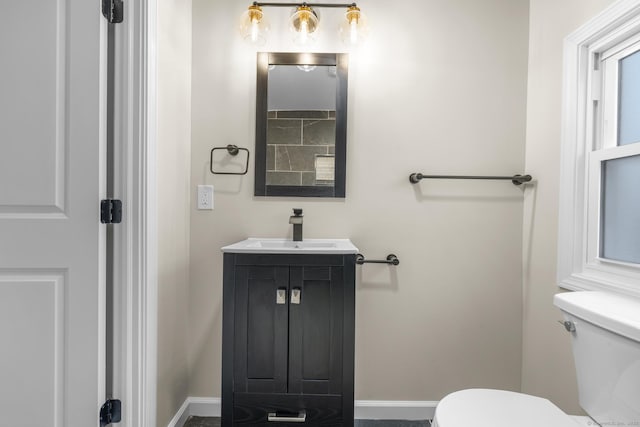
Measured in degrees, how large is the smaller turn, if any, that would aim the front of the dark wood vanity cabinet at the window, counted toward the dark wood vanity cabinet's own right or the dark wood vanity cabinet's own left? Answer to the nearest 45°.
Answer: approximately 90° to the dark wood vanity cabinet's own left

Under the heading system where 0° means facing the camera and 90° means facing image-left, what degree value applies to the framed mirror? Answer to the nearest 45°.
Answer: approximately 0°

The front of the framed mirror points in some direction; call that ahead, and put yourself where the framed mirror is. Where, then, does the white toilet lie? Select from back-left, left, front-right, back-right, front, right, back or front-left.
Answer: front-left

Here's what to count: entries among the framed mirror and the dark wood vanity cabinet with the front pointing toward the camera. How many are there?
2

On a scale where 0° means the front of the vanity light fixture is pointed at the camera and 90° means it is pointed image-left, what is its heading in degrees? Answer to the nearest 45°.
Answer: approximately 0°

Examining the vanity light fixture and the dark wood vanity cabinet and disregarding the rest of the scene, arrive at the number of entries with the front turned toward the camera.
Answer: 2

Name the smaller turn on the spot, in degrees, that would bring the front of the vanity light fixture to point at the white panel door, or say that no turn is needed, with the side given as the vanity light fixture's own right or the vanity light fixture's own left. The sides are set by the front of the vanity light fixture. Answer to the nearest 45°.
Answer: approximately 45° to the vanity light fixture's own right

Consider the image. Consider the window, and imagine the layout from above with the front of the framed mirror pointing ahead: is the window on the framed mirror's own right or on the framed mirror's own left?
on the framed mirror's own left
